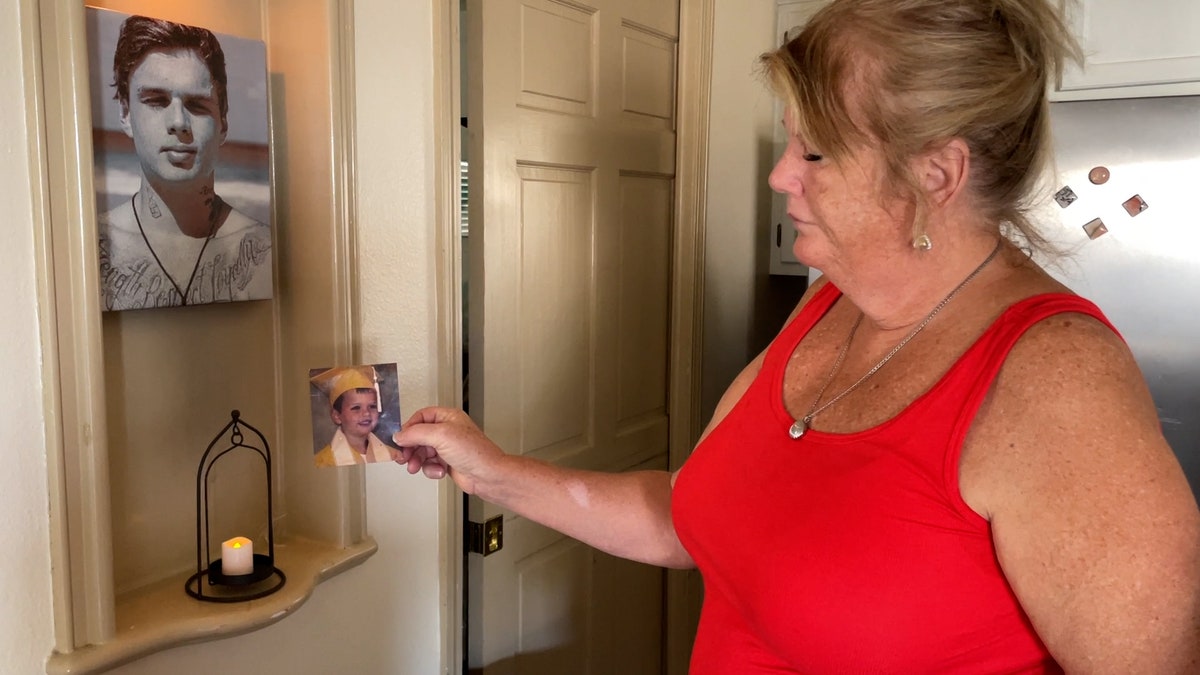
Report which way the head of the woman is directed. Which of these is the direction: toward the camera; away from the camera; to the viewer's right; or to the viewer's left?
to the viewer's left

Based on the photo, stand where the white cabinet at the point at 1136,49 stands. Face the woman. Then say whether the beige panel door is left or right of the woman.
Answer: right

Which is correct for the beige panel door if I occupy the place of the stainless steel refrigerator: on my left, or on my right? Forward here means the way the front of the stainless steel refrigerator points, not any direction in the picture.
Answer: on my right

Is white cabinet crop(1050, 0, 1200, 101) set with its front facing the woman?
yes

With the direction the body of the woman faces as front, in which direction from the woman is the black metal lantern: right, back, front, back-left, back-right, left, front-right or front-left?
front-right

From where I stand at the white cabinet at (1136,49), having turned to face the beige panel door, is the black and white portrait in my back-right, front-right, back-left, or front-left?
front-left

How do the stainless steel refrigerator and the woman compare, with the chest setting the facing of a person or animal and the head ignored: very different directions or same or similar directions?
same or similar directions

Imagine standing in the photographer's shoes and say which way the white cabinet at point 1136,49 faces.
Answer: facing the viewer

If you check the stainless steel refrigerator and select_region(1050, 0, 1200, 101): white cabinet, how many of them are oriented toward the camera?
2

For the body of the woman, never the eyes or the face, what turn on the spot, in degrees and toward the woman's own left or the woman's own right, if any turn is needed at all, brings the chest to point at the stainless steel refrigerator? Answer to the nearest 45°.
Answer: approximately 180°

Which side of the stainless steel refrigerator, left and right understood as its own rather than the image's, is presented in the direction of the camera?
front

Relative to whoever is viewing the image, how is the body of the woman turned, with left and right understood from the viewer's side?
facing the viewer and to the left of the viewer

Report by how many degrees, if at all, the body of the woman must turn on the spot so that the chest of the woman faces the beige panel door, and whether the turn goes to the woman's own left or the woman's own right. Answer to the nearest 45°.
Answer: approximately 90° to the woman's own right
